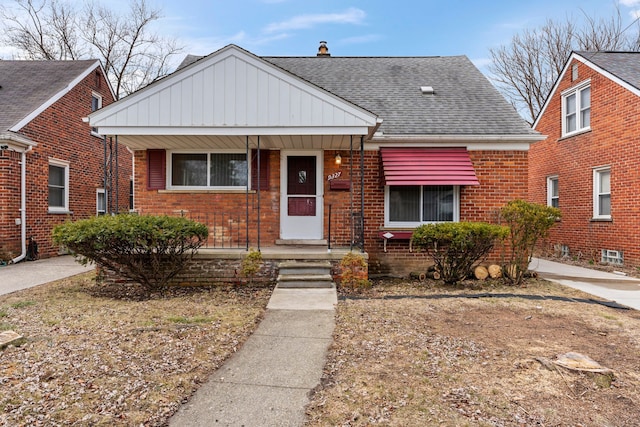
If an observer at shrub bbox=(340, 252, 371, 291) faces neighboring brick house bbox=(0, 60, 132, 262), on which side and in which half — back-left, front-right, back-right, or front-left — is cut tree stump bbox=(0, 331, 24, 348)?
front-left

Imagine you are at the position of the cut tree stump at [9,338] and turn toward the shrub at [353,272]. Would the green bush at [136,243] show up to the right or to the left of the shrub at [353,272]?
left

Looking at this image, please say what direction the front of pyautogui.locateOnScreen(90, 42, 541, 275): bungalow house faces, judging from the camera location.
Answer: facing the viewer

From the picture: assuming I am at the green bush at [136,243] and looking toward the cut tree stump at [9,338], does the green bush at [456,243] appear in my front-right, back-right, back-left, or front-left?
back-left

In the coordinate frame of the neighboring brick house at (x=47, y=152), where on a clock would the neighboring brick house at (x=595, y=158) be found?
the neighboring brick house at (x=595, y=158) is roughly at 9 o'clock from the neighboring brick house at (x=47, y=152).

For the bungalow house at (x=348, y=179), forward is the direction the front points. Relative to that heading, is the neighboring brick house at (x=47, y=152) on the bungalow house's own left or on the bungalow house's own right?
on the bungalow house's own right

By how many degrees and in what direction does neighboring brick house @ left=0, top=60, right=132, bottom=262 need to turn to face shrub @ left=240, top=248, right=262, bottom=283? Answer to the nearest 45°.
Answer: approximately 90° to its left

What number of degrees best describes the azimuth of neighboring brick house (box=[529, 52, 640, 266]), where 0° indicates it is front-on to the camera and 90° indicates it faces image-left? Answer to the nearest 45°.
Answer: approximately 315°

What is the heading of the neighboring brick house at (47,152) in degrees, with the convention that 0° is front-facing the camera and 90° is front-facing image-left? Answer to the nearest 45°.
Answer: approximately 45°

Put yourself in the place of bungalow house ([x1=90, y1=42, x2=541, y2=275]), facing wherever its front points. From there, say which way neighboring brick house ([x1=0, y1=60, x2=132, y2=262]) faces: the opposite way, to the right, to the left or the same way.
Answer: the same way

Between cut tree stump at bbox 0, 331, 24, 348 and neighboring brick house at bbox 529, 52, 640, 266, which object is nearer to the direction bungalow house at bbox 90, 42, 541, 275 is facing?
the cut tree stump

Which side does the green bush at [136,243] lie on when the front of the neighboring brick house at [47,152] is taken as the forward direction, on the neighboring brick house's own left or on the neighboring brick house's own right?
on the neighboring brick house's own left

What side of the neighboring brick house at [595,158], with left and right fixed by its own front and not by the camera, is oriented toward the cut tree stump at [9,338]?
right

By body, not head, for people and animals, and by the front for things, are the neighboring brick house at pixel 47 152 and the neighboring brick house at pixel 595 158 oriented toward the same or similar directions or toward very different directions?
same or similar directions

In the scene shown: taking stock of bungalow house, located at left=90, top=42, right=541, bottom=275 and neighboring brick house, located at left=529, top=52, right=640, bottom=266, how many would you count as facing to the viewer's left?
0

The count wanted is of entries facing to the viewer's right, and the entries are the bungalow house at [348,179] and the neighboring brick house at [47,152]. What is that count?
0

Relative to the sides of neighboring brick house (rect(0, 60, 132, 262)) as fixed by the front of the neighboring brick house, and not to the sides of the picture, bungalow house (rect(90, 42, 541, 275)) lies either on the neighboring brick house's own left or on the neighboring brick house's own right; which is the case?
on the neighboring brick house's own left

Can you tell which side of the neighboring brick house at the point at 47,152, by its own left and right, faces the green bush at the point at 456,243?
left

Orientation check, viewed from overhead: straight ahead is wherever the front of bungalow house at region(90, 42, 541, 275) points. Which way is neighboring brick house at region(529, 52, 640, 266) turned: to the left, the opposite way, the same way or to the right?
the same way

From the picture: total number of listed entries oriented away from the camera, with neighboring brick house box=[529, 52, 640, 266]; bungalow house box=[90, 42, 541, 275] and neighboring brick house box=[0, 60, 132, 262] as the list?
0

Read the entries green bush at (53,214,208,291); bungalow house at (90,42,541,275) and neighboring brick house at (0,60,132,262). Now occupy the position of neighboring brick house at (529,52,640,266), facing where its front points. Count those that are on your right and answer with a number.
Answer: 3
